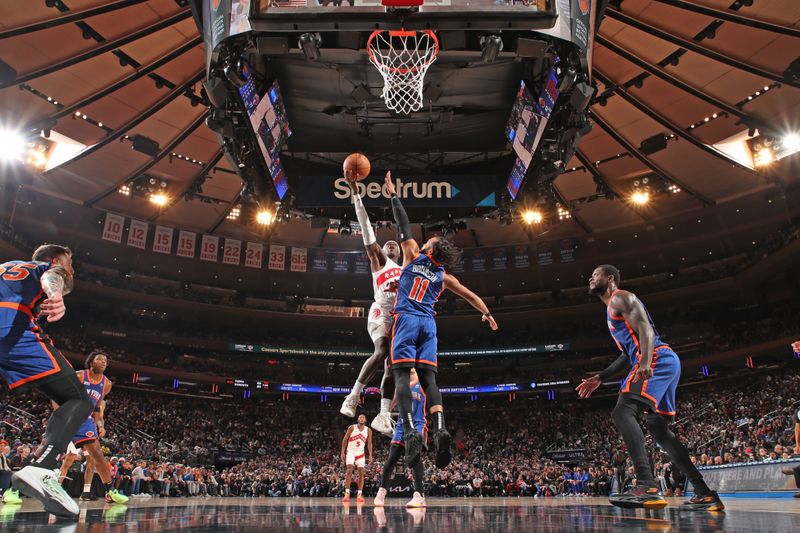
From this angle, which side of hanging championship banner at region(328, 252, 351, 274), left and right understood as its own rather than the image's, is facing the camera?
front

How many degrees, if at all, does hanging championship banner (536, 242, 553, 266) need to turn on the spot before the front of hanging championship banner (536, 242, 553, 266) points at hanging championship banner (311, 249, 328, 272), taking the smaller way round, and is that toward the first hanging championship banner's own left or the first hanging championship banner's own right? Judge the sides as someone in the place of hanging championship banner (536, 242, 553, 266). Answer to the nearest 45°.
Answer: approximately 90° to the first hanging championship banner's own right

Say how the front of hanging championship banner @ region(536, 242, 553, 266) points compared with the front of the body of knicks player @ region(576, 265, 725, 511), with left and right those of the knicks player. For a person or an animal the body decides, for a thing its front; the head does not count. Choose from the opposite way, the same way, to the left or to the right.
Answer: to the left

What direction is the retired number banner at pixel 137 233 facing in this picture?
toward the camera

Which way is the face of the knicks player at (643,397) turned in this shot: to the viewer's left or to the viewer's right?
to the viewer's left

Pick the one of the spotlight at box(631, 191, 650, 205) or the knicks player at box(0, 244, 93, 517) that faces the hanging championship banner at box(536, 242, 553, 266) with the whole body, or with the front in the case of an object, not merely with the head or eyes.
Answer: the knicks player

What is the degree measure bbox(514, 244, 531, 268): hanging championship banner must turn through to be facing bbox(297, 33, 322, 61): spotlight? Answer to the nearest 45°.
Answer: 0° — it already faces it

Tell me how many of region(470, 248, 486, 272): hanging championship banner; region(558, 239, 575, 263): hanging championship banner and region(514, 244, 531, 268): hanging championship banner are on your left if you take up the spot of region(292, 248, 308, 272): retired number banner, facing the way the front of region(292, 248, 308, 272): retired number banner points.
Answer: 3

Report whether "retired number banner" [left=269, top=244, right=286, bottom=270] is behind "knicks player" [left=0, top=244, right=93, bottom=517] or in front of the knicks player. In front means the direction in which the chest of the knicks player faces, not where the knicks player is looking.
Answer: in front

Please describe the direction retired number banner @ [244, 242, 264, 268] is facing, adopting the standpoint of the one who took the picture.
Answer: facing the viewer

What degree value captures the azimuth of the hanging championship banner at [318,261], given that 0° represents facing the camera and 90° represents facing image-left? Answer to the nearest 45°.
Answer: approximately 0°

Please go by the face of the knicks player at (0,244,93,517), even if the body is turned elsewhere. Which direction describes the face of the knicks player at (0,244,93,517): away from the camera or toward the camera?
away from the camera

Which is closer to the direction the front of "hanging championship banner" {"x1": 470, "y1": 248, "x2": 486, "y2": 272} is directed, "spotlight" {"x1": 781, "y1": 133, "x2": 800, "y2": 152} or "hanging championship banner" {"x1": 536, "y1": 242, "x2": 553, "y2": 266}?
the spotlight
